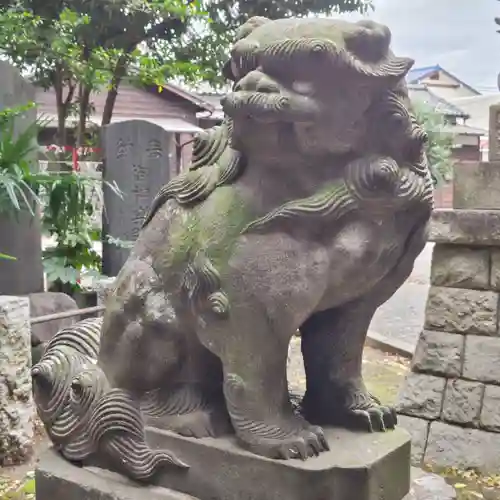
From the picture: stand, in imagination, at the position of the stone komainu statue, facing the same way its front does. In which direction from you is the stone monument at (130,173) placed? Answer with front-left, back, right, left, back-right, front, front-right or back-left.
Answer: back-left

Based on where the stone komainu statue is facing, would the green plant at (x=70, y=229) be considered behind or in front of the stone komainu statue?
behind

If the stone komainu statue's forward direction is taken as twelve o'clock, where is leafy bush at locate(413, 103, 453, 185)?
The leafy bush is roughly at 8 o'clock from the stone komainu statue.

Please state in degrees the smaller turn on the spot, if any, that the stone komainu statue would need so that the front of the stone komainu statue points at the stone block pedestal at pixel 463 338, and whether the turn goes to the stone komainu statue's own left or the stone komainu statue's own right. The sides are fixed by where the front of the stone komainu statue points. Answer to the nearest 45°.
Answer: approximately 90° to the stone komainu statue's own left

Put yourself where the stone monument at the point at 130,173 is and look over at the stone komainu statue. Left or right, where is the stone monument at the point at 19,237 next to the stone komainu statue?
right

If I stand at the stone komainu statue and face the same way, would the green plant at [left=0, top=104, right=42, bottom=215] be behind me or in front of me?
behind

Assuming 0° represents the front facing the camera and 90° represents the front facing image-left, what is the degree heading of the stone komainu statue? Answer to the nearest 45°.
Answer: approximately 315°

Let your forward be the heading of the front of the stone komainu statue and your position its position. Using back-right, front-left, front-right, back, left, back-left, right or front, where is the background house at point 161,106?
back-left
